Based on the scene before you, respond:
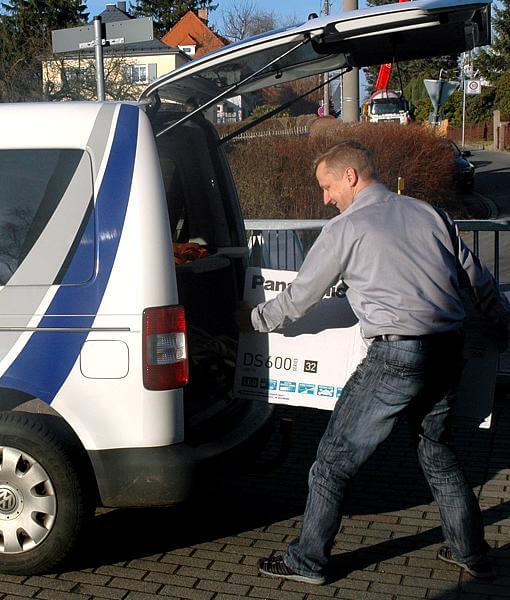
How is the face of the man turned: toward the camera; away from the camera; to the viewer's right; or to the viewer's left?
to the viewer's left

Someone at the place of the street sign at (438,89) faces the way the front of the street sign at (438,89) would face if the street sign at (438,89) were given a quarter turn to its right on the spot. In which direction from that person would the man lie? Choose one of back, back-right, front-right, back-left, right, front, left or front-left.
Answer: right

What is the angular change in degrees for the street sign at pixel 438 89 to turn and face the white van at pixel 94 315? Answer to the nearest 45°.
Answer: approximately 180°

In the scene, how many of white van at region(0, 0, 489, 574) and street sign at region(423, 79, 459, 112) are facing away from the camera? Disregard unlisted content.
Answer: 1

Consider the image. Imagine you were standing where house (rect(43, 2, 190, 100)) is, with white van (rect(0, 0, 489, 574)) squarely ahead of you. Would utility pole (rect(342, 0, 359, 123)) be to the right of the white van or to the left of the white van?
left

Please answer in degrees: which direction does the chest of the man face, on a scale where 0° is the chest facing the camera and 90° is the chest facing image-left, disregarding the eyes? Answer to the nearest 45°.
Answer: approximately 135°

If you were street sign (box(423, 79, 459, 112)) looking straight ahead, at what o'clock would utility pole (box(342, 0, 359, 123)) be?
The utility pole is roughly at 8 o'clock from the street sign.

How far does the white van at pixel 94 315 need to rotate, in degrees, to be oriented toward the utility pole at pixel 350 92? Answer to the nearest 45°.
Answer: approximately 90° to its right

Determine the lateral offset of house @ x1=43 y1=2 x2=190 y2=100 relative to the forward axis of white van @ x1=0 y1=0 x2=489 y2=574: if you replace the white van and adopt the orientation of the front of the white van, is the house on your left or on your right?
on your right

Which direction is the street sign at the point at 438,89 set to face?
away from the camera
